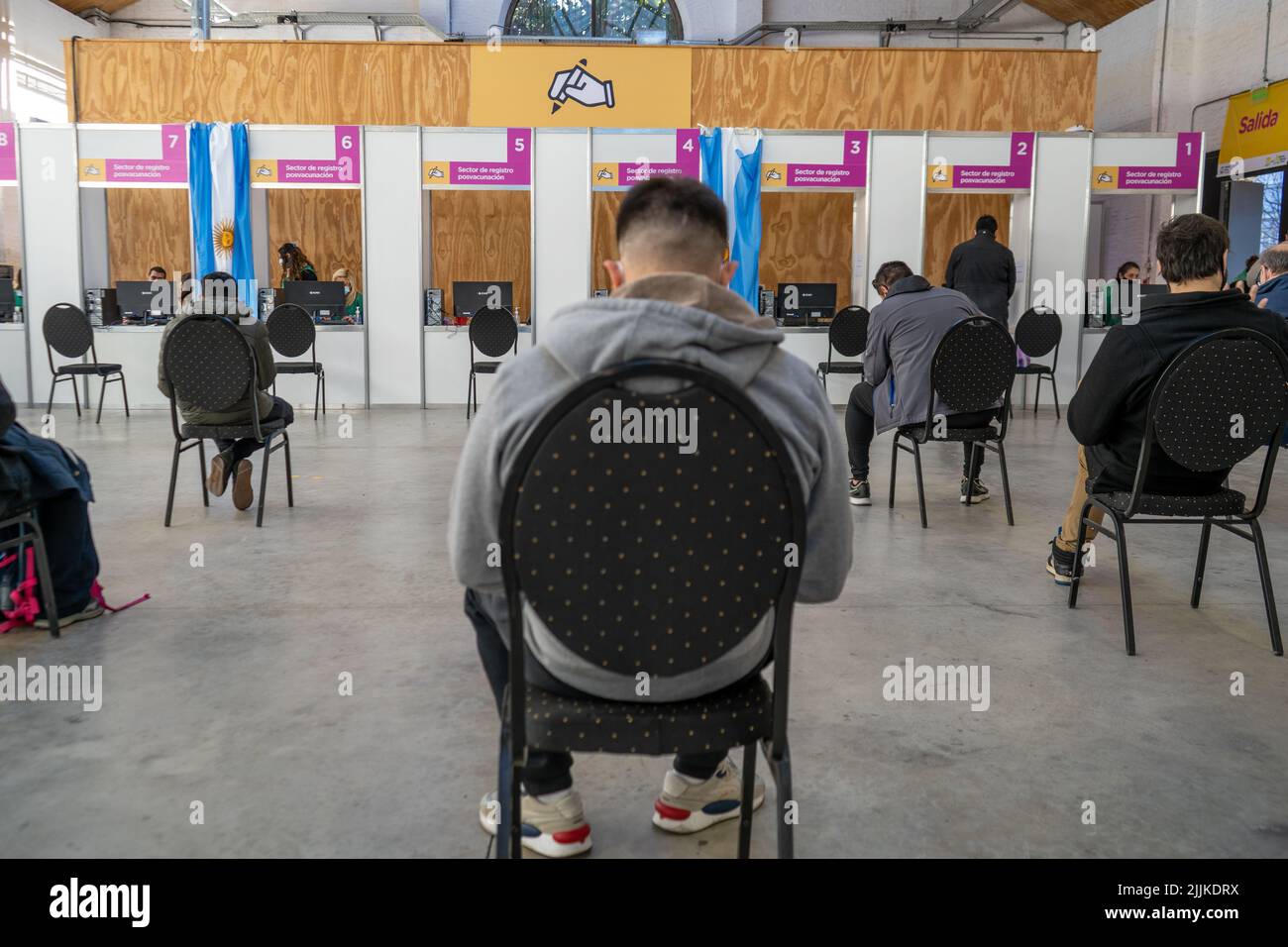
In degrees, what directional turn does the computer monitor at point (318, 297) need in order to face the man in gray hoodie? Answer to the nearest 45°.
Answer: approximately 180°

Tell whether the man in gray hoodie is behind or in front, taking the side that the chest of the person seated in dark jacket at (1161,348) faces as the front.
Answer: behind

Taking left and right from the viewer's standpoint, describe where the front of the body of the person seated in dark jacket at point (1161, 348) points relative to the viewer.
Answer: facing away from the viewer

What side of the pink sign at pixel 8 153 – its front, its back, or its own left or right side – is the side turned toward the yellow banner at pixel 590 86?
left

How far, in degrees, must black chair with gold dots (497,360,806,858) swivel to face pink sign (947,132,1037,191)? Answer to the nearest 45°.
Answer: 0° — it already faces it

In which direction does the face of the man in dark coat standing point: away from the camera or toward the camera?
away from the camera

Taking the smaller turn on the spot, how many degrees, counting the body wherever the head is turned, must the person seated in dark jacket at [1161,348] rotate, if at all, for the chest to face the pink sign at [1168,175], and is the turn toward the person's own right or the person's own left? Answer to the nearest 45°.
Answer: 0° — they already face it

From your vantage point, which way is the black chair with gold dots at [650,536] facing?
away from the camera

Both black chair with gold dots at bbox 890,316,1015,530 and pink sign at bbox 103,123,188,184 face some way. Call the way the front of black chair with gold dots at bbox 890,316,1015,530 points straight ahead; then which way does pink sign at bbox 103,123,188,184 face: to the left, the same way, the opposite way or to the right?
the opposite way

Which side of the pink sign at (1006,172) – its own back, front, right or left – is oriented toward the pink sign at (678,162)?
right

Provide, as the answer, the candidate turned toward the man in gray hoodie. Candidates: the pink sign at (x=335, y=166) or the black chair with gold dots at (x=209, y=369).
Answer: the pink sign
